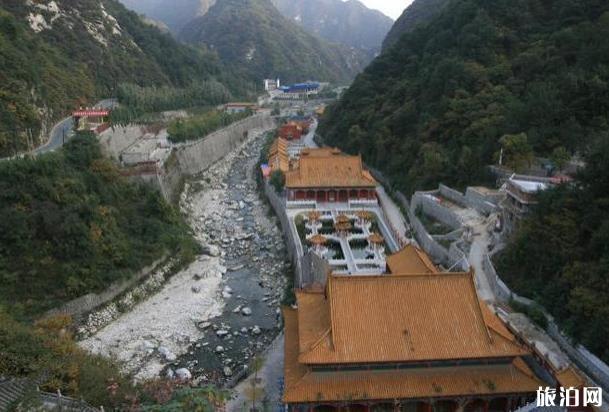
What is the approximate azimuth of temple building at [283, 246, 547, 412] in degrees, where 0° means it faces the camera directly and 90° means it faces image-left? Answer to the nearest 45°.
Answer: approximately 0°

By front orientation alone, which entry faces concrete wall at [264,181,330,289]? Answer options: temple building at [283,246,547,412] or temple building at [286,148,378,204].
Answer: temple building at [286,148,378,204]

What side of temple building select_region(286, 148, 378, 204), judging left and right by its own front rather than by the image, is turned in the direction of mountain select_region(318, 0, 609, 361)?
left

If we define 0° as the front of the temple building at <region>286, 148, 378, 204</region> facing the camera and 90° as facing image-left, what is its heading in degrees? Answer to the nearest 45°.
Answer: approximately 0°

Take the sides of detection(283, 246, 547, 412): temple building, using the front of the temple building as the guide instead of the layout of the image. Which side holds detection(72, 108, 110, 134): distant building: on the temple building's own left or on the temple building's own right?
on the temple building's own right

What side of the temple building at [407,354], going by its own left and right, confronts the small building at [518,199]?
back

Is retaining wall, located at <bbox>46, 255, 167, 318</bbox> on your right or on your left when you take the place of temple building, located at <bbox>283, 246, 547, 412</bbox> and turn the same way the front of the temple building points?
on your right

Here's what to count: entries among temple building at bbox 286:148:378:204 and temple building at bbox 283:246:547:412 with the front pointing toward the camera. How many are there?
2

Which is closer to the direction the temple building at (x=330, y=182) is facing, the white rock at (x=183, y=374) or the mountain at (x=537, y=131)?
the white rock
